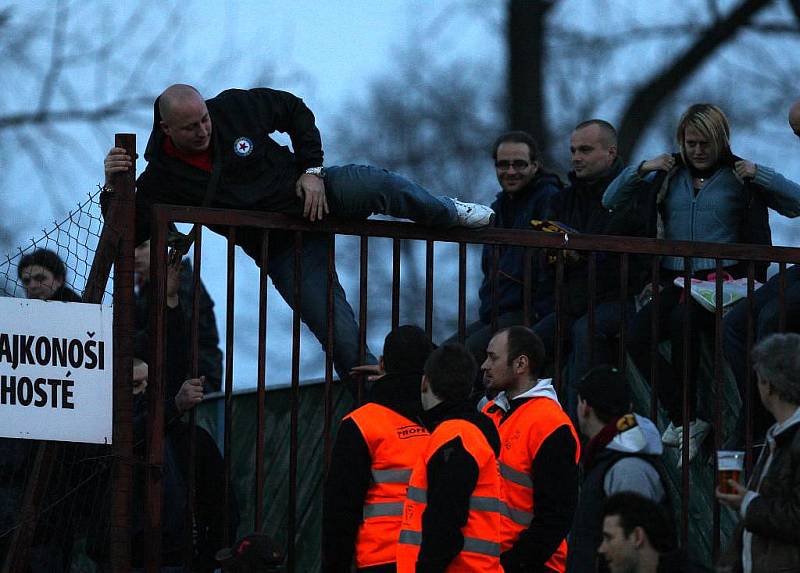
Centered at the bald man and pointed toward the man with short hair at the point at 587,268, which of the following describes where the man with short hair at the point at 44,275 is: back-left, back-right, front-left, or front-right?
back-left

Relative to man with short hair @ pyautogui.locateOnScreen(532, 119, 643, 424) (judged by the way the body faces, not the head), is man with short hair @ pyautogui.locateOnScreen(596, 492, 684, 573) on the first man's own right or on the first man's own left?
on the first man's own left

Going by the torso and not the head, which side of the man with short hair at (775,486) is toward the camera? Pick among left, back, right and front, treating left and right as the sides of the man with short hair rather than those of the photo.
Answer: left

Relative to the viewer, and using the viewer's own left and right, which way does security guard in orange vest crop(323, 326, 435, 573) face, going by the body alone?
facing away from the viewer and to the left of the viewer

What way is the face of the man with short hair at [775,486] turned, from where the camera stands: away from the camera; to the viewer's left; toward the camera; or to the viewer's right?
to the viewer's left
